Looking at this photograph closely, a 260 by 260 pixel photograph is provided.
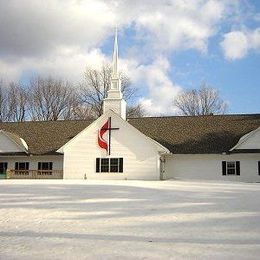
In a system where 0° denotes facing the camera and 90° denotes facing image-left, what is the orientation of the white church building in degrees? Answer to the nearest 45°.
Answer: approximately 0°
